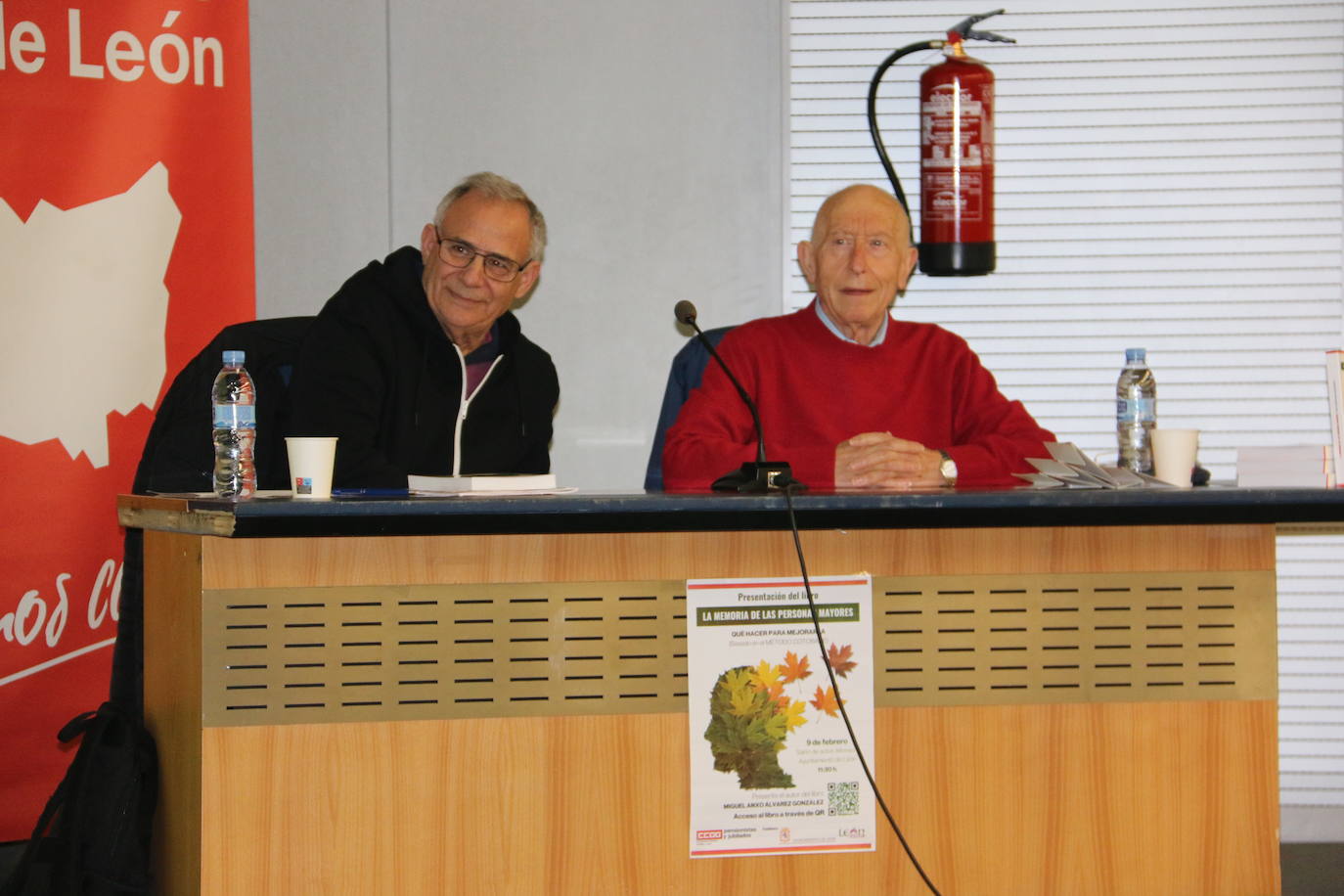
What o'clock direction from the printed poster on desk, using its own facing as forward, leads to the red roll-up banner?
The red roll-up banner is roughly at 4 o'clock from the printed poster on desk.

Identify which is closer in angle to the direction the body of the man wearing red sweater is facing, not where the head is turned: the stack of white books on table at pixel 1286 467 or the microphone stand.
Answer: the microphone stand

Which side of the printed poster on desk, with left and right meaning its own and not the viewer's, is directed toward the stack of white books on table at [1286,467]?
left

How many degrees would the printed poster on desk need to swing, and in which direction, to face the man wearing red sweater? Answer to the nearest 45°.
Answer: approximately 180°

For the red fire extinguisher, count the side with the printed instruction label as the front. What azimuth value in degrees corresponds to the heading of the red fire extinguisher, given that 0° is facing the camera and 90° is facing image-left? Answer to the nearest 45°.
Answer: approximately 0°

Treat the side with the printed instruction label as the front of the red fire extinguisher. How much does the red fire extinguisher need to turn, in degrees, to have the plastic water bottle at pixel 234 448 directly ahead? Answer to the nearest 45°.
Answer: approximately 45° to its right

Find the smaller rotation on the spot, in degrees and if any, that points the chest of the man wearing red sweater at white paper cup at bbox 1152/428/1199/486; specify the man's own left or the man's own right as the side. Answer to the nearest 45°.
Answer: approximately 45° to the man's own left

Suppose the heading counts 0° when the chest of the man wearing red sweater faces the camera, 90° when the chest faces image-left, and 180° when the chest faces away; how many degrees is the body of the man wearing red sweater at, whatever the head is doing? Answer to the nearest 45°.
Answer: approximately 0°

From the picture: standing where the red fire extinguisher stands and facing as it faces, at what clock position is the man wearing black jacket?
The man wearing black jacket is roughly at 2 o'clock from the red fire extinguisher.

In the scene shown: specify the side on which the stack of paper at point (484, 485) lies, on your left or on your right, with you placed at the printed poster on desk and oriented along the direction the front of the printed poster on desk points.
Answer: on your right
